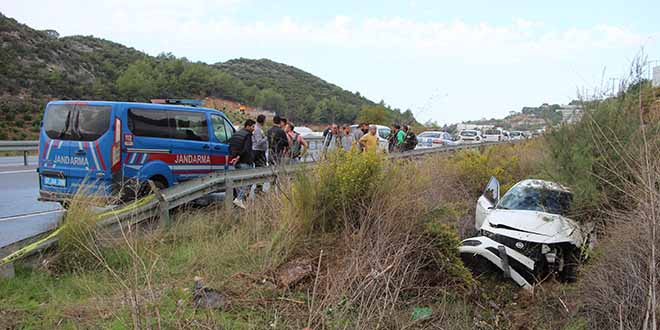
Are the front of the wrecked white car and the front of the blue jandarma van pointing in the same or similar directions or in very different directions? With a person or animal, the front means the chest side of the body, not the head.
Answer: very different directions

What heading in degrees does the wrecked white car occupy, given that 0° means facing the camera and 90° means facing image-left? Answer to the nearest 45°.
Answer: approximately 0°

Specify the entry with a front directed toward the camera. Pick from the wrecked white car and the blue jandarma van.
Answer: the wrecked white car

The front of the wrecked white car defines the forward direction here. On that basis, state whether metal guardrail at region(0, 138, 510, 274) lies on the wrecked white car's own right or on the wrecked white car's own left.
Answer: on the wrecked white car's own right

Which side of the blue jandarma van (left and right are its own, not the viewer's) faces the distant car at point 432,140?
front

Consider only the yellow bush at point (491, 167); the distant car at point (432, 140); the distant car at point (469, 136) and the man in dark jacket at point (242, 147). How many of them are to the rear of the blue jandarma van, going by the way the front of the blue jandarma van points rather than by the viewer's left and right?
0

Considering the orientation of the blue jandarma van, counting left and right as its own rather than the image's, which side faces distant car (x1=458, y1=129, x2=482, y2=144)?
front

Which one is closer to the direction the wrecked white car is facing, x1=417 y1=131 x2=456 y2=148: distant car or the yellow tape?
the yellow tape

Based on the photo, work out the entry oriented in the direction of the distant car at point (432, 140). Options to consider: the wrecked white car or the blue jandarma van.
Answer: the blue jandarma van

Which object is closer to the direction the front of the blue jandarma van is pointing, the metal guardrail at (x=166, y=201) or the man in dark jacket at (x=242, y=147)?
the man in dark jacket

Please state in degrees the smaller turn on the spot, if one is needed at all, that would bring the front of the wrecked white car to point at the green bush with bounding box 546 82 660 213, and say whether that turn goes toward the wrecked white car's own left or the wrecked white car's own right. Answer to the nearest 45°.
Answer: approximately 135° to the wrecked white car's own left

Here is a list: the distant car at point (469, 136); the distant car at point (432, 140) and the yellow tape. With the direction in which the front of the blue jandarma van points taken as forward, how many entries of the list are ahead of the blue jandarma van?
2

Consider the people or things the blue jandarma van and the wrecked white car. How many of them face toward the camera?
1

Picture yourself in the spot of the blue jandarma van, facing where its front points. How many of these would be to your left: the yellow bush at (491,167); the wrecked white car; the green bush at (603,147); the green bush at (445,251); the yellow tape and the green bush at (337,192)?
0

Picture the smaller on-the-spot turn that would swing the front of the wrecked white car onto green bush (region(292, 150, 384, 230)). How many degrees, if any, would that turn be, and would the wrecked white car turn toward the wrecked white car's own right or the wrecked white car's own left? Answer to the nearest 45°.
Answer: approximately 45° to the wrecked white car's own right

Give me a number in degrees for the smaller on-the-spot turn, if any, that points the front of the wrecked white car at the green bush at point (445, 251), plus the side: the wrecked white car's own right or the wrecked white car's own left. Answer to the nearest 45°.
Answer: approximately 45° to the wrecked white car's own right

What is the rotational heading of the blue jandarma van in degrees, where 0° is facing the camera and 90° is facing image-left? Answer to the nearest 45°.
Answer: approximately 225°

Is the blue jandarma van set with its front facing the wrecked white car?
no

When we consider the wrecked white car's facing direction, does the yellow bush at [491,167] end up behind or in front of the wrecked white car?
behind
